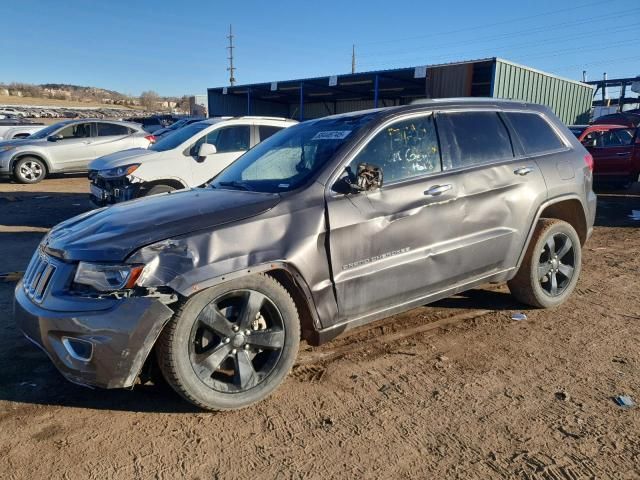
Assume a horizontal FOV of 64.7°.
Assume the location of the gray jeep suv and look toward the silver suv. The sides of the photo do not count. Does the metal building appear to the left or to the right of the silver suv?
right

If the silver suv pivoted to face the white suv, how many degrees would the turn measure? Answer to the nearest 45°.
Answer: approximately 90° to its left

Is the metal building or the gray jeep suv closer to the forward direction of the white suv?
the gray jeep suv

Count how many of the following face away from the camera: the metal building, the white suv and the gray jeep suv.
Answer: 0

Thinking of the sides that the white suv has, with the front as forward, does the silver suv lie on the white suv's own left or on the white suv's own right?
on the white suv's own right

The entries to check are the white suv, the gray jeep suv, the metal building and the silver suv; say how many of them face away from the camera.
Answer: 0

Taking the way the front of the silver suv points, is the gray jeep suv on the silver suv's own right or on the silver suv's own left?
on the silver suv's own left

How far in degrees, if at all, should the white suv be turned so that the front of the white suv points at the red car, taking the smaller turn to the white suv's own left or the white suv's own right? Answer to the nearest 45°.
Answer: approximately 135° to the white suv's own left

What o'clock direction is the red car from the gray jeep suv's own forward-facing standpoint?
The red car is roughly at 6 o'clock from the gray jeep suv.

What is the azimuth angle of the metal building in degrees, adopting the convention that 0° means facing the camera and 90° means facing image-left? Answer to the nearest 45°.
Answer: approximately 45°

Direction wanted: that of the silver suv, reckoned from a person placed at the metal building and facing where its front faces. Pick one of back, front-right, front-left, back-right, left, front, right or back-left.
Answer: front

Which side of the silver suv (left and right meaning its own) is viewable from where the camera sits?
left

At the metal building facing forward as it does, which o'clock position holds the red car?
The red car is roughly at 10 o'clock from the metal building.

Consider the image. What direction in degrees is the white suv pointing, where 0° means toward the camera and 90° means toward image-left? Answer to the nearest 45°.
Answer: approximately 45°

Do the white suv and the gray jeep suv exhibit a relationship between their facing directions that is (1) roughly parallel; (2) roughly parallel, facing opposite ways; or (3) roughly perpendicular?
roughly parallel
